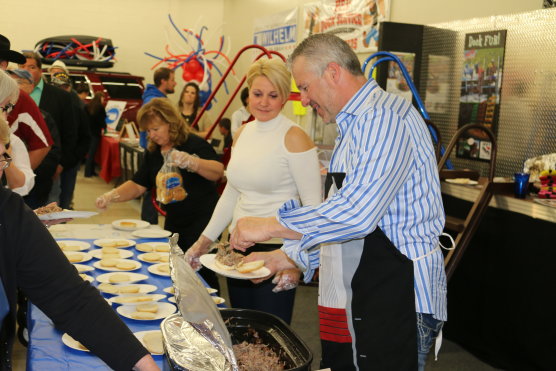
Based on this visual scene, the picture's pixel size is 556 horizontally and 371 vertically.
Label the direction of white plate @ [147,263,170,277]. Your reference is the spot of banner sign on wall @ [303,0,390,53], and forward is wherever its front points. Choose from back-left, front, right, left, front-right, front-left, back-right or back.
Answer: front

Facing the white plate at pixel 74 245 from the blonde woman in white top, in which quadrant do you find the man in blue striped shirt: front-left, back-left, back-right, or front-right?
back-left

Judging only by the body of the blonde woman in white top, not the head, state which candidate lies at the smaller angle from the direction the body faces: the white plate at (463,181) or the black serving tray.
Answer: the black serving tray

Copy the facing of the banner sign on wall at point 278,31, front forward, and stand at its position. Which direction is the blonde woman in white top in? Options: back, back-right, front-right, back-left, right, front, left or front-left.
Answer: front-left

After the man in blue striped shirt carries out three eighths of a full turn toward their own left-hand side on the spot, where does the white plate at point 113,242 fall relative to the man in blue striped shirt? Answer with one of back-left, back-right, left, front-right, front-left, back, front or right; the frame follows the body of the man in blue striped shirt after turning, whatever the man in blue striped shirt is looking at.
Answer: back

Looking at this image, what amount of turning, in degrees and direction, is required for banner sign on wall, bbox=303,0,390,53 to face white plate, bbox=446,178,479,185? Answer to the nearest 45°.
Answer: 0° — it already faces it

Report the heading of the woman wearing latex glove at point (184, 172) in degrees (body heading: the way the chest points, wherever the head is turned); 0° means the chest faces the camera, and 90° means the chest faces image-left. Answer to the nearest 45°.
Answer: approximately 45°

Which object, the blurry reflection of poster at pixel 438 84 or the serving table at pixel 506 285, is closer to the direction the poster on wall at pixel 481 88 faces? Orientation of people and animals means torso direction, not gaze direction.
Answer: the serving table

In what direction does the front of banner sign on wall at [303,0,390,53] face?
toward the camera

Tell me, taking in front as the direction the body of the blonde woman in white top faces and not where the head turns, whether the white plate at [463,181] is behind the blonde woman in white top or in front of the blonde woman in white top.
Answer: behind

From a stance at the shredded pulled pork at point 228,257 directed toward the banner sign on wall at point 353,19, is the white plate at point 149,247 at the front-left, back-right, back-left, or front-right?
front-left

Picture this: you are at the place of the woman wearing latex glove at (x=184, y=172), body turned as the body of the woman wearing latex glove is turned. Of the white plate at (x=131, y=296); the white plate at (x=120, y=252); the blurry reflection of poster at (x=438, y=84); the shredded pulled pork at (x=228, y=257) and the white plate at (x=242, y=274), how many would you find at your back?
1

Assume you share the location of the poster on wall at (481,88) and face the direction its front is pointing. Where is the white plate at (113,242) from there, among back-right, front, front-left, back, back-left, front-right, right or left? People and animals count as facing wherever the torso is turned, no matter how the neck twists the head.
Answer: front

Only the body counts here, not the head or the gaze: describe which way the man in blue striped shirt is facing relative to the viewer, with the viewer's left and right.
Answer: facing to the left of the viewer
